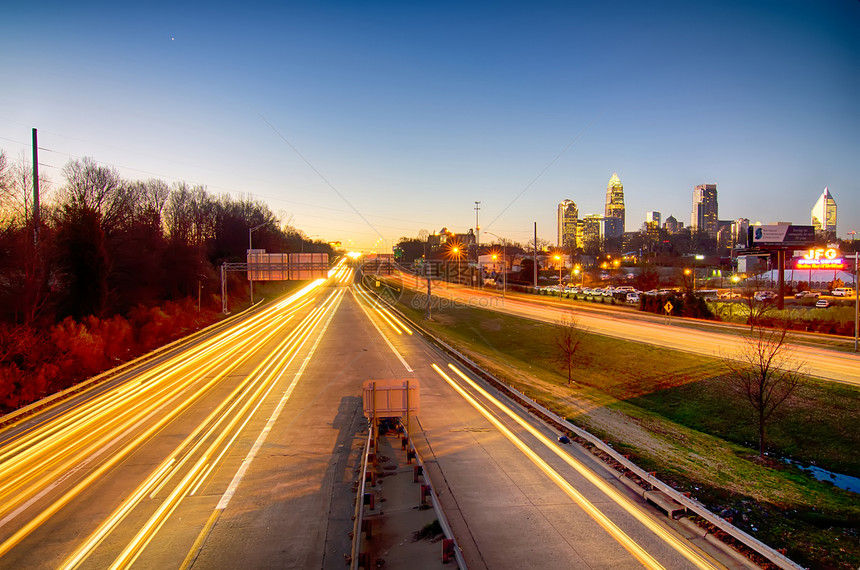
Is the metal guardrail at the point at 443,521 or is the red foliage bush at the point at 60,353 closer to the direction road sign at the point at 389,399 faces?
the red foliage bush

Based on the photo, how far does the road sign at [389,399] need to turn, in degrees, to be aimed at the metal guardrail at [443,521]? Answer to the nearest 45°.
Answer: approximately 180°

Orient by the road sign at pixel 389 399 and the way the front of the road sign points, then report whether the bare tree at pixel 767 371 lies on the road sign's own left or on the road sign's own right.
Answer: on the road sign's own right

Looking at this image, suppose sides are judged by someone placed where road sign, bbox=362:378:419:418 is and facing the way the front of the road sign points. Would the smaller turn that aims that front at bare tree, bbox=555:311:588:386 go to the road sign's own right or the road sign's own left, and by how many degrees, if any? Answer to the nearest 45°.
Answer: approximately 45° to the road sign's own right

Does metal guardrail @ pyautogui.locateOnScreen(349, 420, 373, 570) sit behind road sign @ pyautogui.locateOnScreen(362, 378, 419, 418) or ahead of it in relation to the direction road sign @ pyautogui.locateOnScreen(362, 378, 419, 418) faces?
behind

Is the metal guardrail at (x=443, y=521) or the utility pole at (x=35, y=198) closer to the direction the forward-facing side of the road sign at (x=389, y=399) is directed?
the utility pole

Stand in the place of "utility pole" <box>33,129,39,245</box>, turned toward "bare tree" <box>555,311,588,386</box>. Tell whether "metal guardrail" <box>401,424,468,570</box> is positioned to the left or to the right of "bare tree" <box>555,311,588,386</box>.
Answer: right

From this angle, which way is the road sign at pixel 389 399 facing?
away from the camera

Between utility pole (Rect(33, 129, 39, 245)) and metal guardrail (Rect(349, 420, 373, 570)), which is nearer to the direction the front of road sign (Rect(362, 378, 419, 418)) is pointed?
the utility pole

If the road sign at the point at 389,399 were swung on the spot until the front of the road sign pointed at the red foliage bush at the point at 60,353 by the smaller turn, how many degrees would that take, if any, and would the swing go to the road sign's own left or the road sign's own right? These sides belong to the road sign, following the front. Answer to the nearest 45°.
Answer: approximately 45° to the road sign's own left
